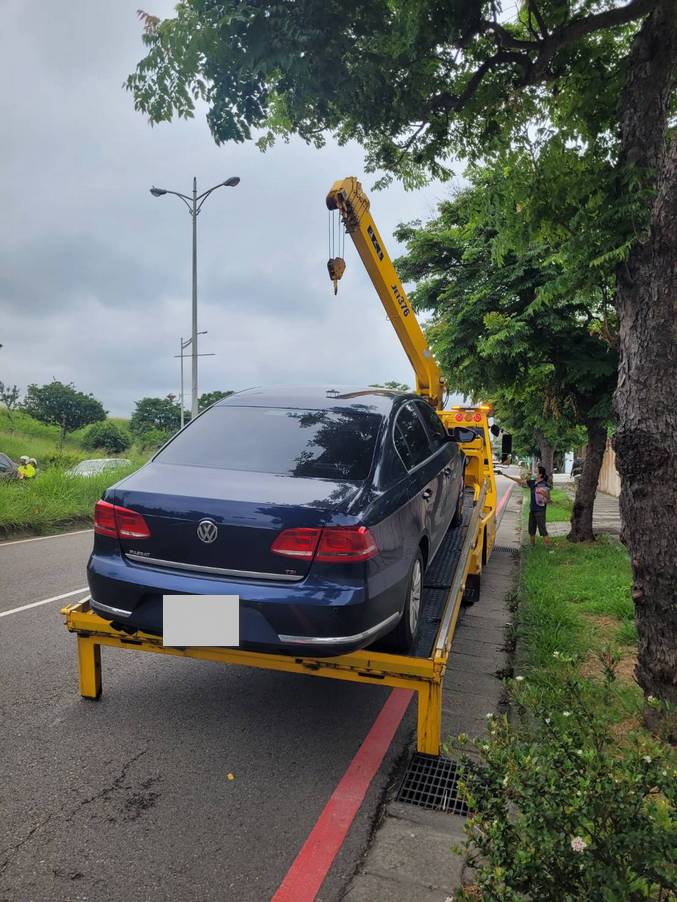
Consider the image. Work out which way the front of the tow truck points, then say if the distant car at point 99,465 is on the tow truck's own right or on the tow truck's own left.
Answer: on the tow truck's own left

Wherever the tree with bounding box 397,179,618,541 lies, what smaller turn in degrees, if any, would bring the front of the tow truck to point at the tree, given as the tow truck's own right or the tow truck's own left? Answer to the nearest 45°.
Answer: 0° — it already faces it

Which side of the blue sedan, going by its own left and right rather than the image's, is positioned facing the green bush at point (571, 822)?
back

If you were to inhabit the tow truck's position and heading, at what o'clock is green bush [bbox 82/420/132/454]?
The green bush is roughly at 10 o'clock from the tow truck.

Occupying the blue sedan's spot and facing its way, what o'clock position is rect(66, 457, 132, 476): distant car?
The distant car is roughly at 10 o'clock from the blue sedan.

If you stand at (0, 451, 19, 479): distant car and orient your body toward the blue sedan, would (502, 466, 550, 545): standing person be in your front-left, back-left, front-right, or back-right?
front-left

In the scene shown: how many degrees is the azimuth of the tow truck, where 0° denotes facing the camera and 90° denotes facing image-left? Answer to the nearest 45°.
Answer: approximately 225°

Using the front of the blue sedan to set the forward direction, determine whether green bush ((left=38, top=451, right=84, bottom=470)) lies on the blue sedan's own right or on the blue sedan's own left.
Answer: on the blue sedan's own left

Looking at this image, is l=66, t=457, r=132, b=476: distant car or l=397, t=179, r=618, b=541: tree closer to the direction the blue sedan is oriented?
the tree

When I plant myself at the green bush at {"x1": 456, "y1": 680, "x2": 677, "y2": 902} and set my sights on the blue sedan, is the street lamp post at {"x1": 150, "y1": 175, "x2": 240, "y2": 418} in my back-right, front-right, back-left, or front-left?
front-right

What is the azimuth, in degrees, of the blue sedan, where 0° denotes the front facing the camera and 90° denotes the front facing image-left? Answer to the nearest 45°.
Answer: approximately 225°

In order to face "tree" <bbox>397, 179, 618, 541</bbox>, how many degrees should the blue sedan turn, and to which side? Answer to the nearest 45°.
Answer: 0° — it already faces it
